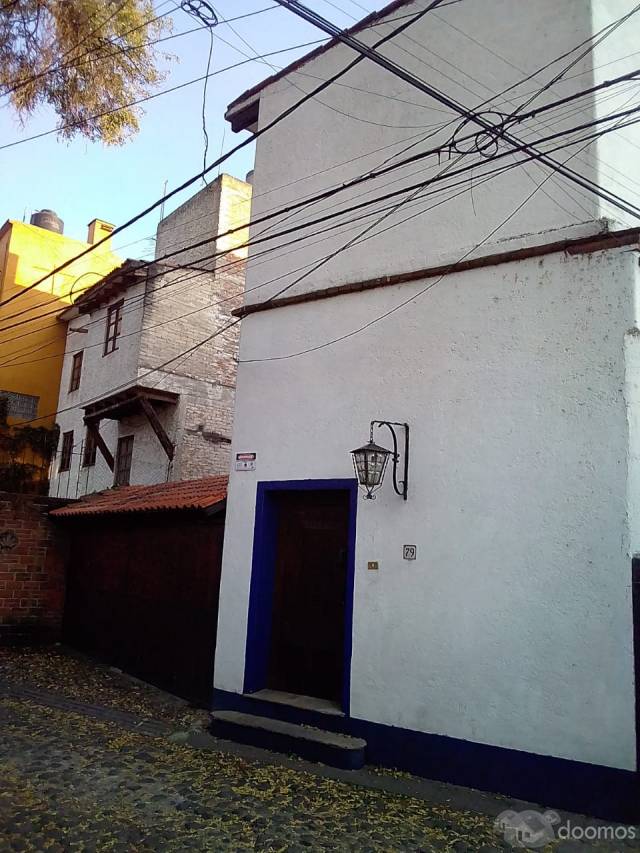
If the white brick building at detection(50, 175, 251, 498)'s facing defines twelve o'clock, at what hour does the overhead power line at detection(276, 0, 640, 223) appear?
The overhead power line is roughly at 10 o'clock from the white brick building.

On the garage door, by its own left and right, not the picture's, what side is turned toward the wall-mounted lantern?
left

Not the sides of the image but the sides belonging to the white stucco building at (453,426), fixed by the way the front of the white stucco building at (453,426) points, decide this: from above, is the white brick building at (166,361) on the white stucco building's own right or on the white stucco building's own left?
on the white stucco building's own right

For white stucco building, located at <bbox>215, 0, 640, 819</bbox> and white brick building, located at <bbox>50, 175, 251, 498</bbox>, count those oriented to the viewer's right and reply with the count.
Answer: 0

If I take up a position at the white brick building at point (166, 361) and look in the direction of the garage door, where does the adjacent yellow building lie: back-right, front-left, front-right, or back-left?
back-right

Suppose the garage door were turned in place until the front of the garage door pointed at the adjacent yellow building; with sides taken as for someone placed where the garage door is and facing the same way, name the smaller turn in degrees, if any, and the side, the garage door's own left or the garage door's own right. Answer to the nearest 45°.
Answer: approximately 135° to the garage door's own right

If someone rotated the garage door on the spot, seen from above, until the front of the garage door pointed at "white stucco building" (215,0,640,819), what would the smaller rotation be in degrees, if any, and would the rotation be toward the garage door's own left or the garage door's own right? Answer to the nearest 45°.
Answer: approximately 90° to the garage door's own left

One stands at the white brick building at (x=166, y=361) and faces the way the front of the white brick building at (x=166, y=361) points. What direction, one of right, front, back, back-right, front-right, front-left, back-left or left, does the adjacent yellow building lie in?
right

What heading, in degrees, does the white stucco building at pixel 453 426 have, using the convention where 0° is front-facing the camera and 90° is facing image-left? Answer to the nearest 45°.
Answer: approximately 45°

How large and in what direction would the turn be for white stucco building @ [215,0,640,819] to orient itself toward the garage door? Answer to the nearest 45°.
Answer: approximately 90° to its right
